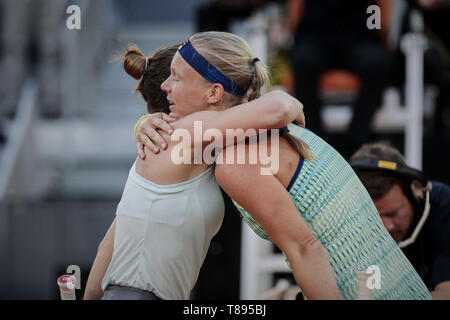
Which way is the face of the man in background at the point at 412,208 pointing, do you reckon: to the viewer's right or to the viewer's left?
to the viewer's left

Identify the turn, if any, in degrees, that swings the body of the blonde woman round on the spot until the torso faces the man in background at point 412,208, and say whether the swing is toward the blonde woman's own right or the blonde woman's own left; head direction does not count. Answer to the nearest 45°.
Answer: approximately 135° to the blonde woman's own right

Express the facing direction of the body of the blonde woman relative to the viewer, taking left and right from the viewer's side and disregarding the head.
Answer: facing to the left of the viewer
